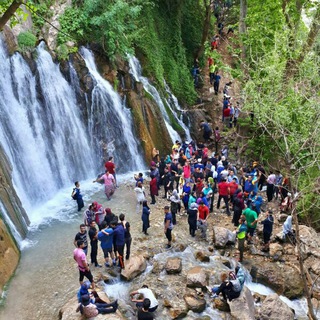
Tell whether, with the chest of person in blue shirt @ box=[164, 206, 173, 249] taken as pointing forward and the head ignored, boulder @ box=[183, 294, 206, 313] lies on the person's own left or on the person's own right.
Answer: on the person's own left

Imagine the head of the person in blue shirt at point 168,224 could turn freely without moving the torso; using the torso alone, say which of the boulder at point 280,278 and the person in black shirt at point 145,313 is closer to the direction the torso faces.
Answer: the person in black shirt

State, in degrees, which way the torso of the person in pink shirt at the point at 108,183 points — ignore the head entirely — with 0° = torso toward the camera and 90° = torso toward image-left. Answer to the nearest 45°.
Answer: approximately 45°

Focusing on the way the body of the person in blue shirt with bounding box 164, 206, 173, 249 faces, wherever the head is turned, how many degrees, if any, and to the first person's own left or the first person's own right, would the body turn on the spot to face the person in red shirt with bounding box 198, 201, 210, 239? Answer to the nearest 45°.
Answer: approximately 135° to the first person's own right
